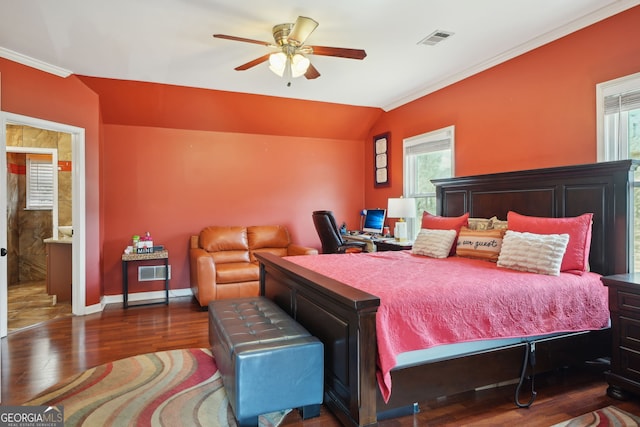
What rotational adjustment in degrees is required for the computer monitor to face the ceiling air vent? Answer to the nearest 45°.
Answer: approximately 45° to its left

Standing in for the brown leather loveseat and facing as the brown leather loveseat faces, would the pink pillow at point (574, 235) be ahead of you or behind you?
ahead

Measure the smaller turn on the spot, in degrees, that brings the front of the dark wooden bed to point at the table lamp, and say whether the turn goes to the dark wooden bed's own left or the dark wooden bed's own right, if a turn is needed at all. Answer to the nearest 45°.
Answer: approximately 135° to the dark wooden bed's own right

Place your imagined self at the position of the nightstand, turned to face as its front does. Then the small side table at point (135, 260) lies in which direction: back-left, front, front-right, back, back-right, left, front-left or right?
front-right

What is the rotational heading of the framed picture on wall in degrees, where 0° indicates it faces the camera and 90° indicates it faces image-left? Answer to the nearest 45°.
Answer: approximately 45°

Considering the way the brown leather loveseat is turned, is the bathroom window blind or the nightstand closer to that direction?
the nightstand

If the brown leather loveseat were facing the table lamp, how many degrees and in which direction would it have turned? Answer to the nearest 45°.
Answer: approximately 45° to its left

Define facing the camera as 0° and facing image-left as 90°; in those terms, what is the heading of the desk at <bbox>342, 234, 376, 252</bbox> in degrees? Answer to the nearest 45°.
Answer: approximately 45°

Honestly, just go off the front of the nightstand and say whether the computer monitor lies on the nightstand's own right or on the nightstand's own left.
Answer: on the nightstand's own right

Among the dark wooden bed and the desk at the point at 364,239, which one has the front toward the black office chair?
the desk

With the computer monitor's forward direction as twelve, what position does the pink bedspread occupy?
The pink bedspread is roughly at 10 o'clock from the computer monitor.

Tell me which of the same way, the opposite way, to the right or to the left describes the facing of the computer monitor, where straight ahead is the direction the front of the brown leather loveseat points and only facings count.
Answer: to the right
